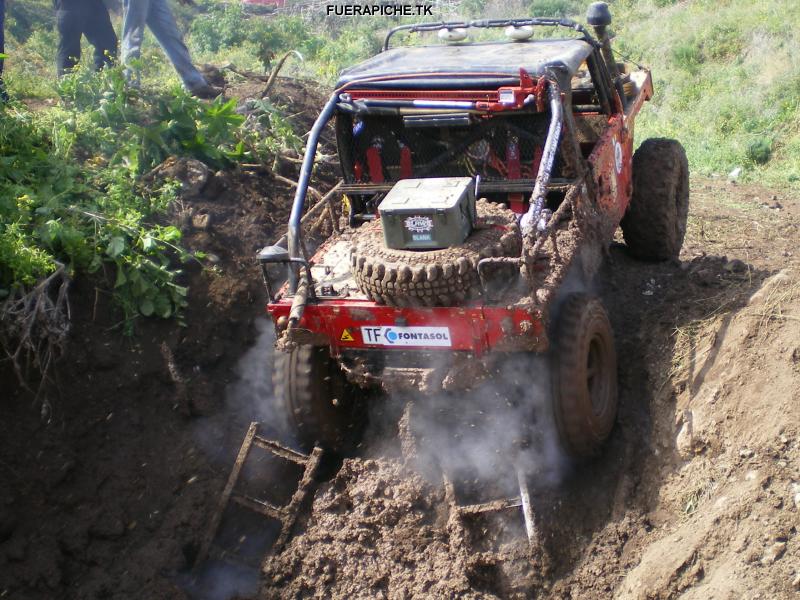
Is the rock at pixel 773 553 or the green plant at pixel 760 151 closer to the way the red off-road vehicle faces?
the green plant

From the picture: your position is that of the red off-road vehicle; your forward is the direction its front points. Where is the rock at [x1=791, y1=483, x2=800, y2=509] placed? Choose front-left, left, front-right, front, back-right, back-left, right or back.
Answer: right

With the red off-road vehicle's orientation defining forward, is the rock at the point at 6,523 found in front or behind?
behind

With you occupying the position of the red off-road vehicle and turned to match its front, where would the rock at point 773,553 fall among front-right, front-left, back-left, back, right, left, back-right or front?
right

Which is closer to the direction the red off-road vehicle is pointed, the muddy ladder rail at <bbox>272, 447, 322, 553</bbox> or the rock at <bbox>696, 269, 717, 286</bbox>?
the rock

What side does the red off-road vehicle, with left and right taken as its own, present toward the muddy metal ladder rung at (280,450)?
back

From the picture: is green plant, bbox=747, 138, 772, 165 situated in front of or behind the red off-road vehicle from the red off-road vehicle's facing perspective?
in front

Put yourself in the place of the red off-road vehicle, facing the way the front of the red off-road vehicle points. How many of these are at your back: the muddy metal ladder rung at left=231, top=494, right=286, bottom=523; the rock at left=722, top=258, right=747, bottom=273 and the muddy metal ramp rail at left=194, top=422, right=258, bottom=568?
2

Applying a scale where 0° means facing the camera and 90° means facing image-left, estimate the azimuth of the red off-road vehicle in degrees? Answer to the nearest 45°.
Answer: approximately 225°

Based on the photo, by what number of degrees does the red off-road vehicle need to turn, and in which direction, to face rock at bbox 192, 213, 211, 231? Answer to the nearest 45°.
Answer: approximately 90° to its left

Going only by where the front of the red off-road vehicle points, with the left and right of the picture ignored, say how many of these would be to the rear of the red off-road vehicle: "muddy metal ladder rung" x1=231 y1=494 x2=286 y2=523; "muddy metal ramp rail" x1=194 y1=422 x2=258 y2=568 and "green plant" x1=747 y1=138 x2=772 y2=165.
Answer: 2

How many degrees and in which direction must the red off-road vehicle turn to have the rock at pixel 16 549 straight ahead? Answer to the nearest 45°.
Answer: approximately 180°
